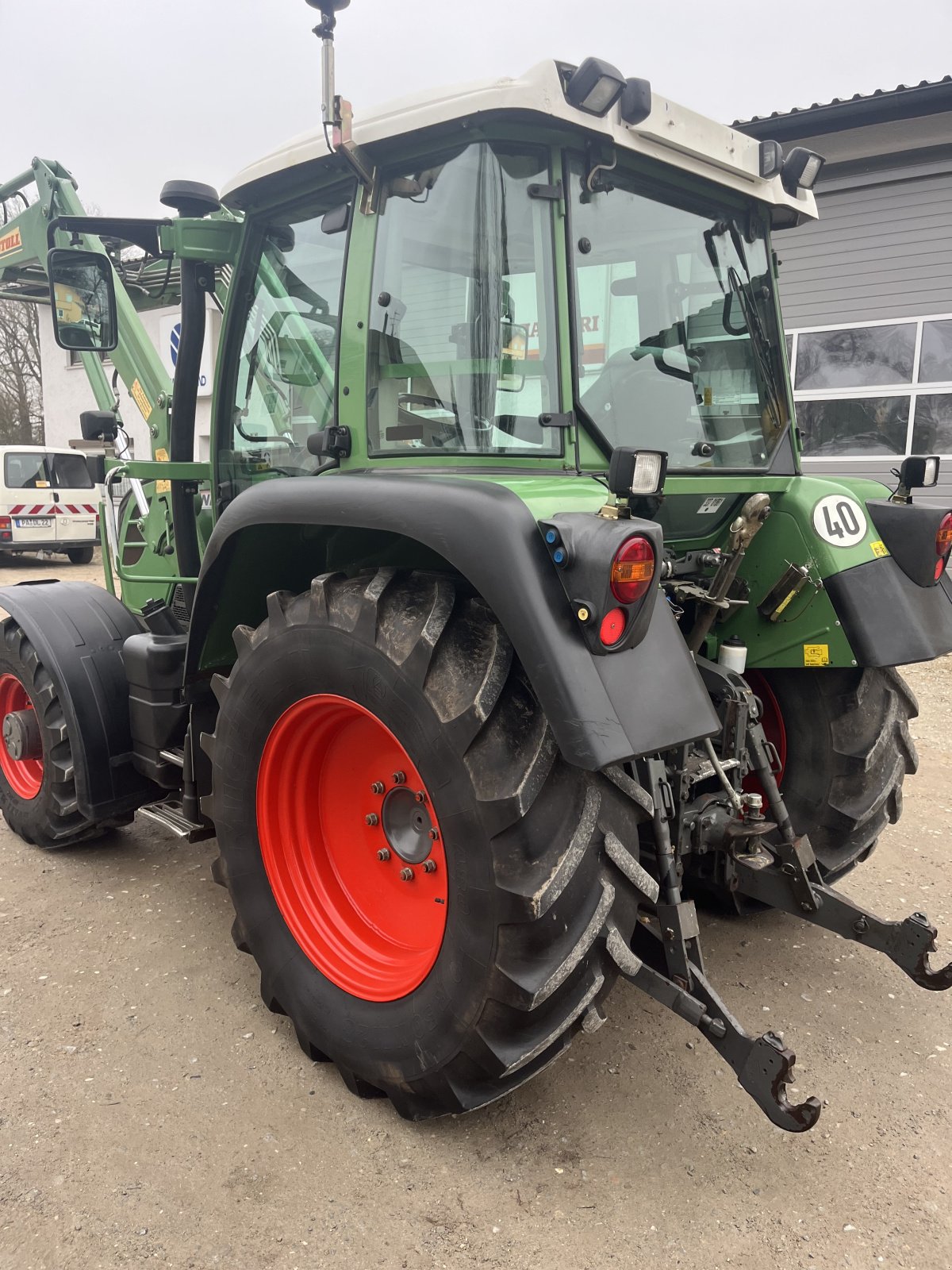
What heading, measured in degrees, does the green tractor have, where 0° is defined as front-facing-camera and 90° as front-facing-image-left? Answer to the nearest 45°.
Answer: approximately 135°

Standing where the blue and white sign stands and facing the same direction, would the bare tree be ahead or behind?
behind

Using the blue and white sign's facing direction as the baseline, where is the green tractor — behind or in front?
in front

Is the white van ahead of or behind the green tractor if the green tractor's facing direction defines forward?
ahead

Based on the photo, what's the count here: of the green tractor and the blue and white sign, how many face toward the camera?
1

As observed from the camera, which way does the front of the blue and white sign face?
facing the viewer

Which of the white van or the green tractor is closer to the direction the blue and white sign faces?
the green tractor

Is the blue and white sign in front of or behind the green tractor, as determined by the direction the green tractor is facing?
in front

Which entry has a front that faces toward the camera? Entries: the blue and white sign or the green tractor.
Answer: the blue and white sign
